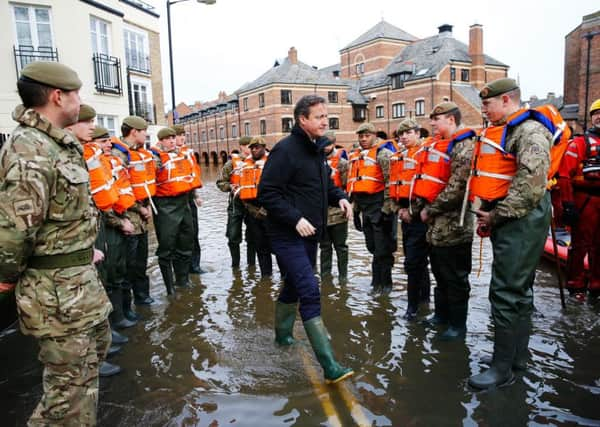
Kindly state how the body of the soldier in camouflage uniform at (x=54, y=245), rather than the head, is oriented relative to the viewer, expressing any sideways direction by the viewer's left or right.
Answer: facing to the right of the viewer

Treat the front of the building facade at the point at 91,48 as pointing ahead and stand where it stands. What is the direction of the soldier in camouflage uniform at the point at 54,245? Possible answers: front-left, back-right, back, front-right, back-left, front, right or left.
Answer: front-right

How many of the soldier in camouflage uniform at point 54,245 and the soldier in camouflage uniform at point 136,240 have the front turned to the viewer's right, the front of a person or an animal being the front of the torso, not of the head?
2

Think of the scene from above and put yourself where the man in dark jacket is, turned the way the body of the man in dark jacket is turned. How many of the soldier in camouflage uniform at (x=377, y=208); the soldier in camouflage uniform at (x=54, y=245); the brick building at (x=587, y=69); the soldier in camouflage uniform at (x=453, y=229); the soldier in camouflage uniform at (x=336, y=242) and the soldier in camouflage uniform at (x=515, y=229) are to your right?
1

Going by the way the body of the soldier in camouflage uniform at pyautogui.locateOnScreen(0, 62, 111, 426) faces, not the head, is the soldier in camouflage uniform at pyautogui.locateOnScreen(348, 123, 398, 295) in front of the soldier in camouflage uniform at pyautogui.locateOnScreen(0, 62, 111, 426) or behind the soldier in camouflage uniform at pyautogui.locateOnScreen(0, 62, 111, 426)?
in front

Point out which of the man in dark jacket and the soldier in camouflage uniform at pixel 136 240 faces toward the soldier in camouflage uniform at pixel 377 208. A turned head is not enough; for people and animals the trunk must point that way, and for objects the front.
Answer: the soldier in camouflage uniform at pixel 136 240

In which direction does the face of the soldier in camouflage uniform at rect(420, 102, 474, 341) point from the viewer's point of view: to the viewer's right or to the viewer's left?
to the viewer's left

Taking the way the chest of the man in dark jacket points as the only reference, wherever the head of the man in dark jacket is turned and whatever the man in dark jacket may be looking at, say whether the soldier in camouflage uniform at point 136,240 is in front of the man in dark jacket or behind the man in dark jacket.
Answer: behind

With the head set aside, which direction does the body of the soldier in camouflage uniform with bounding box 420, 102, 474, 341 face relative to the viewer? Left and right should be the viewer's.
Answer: facing to the left of the viewer

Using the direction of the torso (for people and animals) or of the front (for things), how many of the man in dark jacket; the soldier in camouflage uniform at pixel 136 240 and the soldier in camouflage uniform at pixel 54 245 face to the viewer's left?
0

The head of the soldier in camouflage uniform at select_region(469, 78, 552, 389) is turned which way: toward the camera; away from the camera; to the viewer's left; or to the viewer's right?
to the viewer's left

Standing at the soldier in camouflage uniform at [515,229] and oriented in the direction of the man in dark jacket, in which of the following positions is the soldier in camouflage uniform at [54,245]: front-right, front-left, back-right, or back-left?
front-left

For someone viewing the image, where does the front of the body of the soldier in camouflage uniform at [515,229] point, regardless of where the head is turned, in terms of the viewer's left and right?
facing to the left of the viewer

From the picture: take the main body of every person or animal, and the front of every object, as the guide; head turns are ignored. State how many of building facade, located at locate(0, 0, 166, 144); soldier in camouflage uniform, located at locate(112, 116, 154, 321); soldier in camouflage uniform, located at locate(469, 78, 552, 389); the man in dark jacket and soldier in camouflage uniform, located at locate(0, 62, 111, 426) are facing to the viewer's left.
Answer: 1

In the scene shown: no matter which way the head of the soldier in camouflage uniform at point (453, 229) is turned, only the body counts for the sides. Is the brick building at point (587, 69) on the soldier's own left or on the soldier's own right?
on the soldier's own right

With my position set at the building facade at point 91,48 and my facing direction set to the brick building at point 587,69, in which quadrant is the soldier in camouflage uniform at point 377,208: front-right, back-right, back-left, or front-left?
front-right

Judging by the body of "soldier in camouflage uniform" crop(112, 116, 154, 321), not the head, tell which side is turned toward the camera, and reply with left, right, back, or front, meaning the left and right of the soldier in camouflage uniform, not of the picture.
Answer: right
